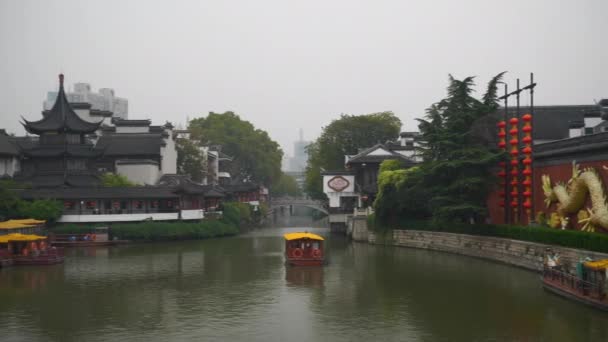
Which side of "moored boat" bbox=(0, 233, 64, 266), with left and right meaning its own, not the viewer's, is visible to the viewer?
right

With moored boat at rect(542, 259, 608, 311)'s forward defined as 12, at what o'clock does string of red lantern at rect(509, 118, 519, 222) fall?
The string of red lantern is roughly at 1 o'clock from the moored boat.

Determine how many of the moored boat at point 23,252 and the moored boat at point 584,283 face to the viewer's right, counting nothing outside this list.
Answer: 1

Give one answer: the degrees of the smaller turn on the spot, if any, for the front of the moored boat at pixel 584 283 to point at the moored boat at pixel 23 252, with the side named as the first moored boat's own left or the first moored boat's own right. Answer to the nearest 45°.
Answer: approximately 45° to the first moored boat's own left

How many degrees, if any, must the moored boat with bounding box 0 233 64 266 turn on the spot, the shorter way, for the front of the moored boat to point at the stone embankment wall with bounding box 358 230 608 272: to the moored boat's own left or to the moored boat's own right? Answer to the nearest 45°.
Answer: approximately 45° to the moored boat's own right

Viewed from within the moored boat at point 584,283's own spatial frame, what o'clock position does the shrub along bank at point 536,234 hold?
The shrub along bank is roughly at 1 o'clock from the moored boat.

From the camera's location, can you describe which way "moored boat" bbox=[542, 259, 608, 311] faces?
facing away from the viewer and to the left of the viewer

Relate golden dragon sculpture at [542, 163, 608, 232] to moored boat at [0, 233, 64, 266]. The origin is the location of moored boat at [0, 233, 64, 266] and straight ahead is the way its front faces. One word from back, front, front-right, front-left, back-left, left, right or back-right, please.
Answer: front-right
